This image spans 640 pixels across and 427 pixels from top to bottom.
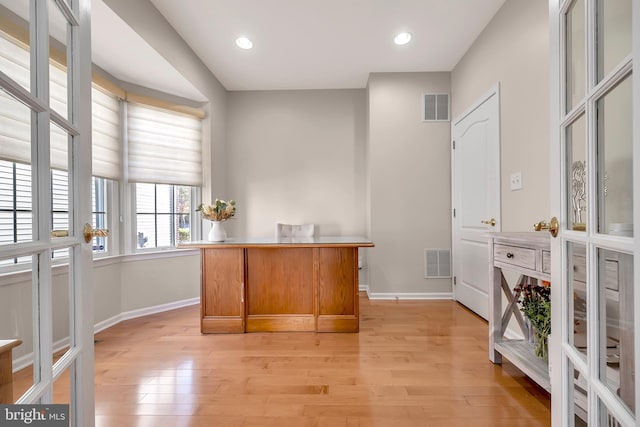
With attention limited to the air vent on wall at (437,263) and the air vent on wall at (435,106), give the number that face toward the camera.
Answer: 2

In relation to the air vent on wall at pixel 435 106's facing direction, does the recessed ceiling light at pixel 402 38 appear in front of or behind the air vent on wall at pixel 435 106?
in front

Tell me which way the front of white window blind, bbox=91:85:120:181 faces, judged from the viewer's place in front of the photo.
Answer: facing the viewer and to the right of the viewer

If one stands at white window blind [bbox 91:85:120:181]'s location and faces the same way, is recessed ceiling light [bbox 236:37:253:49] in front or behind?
in front

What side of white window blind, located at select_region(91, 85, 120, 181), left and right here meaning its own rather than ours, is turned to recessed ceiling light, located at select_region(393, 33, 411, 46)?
front

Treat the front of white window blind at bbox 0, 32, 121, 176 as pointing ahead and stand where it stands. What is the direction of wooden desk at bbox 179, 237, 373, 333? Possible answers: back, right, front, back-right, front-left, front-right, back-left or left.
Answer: left

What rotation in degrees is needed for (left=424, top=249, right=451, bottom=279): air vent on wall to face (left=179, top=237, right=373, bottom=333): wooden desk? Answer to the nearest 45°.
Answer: approximately 45° to its right

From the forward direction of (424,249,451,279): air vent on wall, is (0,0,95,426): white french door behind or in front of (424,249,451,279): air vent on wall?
in front

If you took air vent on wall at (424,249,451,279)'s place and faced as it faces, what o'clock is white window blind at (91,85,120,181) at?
The white window blind is roughly at 2 o'clock from the air vent on wall.

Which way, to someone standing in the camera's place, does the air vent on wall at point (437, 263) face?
facing the viewer

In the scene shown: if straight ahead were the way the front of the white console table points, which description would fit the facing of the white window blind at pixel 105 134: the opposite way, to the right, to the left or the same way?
the opposite way

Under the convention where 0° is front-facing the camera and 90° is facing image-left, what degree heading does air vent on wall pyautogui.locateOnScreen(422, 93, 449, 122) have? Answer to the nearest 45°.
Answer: approximately 0°

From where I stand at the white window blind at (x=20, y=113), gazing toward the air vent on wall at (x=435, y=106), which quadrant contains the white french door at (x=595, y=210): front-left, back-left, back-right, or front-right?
front-right
